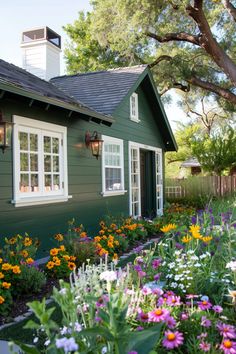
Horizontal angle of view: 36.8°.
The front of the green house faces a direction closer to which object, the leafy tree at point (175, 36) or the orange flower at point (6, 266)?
the orange flower

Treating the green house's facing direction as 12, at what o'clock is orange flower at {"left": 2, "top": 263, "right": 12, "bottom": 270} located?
The orange flower is roughly at 2 o'clock from the green house.

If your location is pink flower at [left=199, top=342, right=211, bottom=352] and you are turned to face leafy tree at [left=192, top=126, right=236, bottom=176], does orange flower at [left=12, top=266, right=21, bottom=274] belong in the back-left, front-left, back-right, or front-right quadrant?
front-left

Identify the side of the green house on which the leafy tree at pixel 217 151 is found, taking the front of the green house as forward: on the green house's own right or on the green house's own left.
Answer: on the green house's own left

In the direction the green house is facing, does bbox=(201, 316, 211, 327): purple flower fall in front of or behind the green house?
in front

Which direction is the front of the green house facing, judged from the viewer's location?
facing the viewer and to the right of the viewer

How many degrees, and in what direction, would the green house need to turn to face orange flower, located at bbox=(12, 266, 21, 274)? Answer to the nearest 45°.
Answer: approximately 45° to its right
